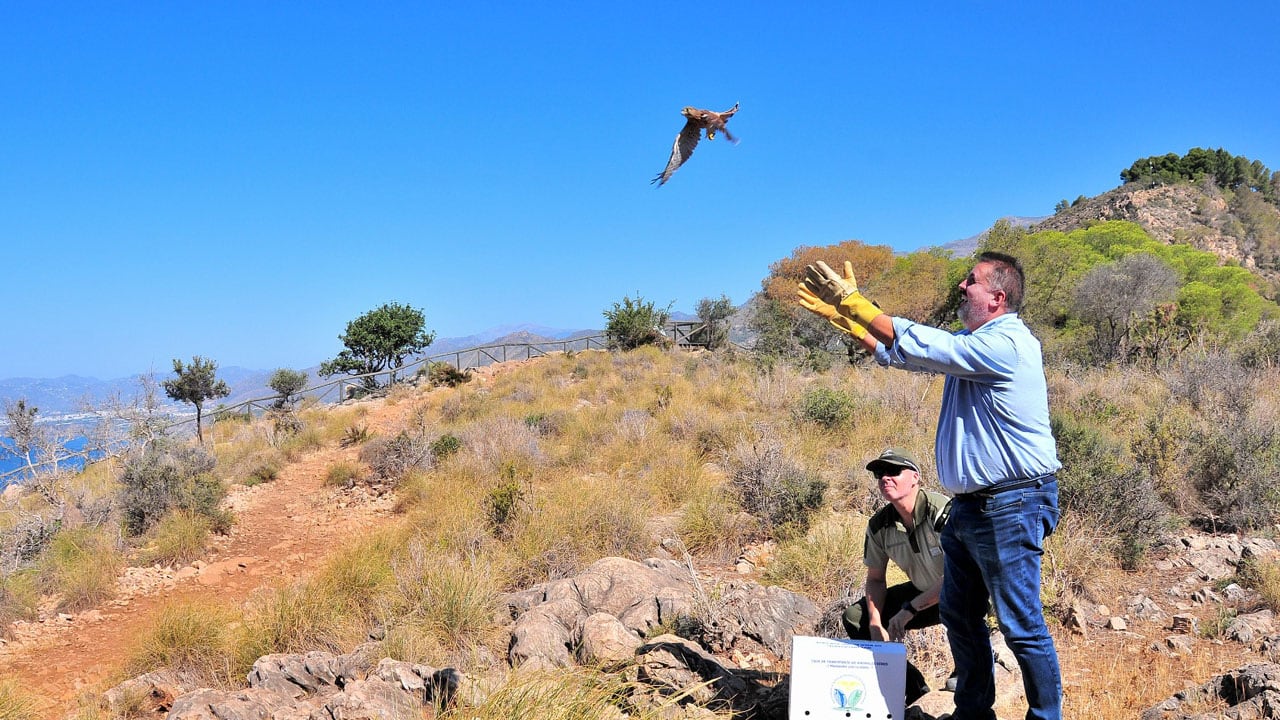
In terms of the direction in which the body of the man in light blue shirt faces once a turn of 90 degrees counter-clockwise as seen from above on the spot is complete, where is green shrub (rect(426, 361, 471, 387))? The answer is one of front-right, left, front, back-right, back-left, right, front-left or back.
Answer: back-right

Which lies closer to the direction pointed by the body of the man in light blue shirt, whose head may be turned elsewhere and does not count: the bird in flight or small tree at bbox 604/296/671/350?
the bird in flight

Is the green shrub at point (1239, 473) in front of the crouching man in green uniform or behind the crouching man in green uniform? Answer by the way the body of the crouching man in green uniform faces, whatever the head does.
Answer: behind

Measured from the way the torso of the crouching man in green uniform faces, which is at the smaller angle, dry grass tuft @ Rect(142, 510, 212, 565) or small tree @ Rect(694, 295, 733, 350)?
the dry grass tuft

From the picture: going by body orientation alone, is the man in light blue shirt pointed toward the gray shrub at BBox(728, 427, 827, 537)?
no

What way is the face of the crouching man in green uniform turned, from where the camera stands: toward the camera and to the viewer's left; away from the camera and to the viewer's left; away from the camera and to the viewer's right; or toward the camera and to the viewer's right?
toward the camera and to the viewer's left

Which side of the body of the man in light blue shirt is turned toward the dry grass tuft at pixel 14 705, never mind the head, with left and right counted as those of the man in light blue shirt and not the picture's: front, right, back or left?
front

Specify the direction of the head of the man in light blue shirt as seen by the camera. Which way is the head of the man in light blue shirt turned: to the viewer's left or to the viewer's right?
to the viewer's left

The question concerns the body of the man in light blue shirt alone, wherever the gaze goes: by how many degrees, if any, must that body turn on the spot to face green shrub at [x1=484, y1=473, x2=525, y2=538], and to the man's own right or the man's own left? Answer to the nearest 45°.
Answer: approximately 45° to the man's own right

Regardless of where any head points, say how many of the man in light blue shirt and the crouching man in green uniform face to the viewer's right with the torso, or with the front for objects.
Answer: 0

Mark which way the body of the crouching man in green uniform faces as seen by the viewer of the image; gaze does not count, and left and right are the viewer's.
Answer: facing the viewer and to the left of the viewer

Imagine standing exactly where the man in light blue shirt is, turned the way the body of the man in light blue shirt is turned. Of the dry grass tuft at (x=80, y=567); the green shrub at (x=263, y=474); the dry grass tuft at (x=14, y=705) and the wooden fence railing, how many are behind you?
0

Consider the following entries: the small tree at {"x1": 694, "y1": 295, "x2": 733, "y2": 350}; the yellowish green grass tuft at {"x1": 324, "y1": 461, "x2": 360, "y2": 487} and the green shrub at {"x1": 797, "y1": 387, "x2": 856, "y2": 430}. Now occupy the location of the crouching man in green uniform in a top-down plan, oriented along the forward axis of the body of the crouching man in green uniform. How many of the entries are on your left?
0

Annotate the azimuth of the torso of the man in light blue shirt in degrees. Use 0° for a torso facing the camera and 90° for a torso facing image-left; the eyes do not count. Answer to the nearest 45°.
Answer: approximately 90°

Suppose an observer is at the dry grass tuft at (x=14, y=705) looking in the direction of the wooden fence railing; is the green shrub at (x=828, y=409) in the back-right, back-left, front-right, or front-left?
front-right
